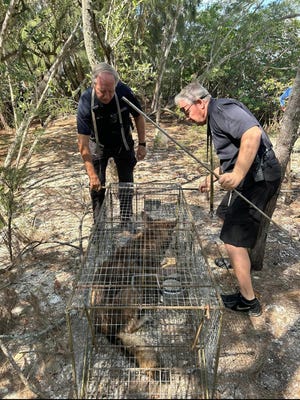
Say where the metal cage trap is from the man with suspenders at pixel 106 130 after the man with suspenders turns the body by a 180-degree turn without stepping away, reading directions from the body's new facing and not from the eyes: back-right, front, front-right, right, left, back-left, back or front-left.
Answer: back

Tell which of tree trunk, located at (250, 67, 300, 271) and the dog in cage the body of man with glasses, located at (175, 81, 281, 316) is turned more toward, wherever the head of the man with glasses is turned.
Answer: the dog in cage

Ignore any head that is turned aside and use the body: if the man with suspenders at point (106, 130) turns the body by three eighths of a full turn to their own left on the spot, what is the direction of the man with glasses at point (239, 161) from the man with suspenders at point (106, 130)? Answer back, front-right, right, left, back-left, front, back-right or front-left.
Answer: right

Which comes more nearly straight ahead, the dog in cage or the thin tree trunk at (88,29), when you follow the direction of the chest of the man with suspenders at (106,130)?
the dog in cage

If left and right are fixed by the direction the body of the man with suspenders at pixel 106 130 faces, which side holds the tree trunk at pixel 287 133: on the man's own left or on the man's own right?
on the man's own left

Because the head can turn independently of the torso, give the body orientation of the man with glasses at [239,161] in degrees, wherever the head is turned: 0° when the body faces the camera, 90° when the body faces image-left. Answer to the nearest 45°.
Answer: approximately 90°

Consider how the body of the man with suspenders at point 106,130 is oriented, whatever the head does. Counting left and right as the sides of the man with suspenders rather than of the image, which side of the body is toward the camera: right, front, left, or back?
front

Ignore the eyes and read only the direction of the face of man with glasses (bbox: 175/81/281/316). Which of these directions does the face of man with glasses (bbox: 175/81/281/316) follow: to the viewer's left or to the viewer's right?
to the viewer's left

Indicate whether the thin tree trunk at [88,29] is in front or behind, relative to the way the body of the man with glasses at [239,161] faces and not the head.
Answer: in front

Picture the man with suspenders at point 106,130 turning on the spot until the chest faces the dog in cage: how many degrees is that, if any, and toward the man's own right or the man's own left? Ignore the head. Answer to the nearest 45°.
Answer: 0° — they already face it

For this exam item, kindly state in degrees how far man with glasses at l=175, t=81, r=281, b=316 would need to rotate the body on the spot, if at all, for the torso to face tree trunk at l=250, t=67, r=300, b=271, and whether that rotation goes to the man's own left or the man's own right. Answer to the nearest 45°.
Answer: approximately 135° to the man's own right

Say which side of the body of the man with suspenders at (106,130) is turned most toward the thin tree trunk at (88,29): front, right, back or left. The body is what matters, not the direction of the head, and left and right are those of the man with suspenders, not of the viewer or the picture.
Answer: back
